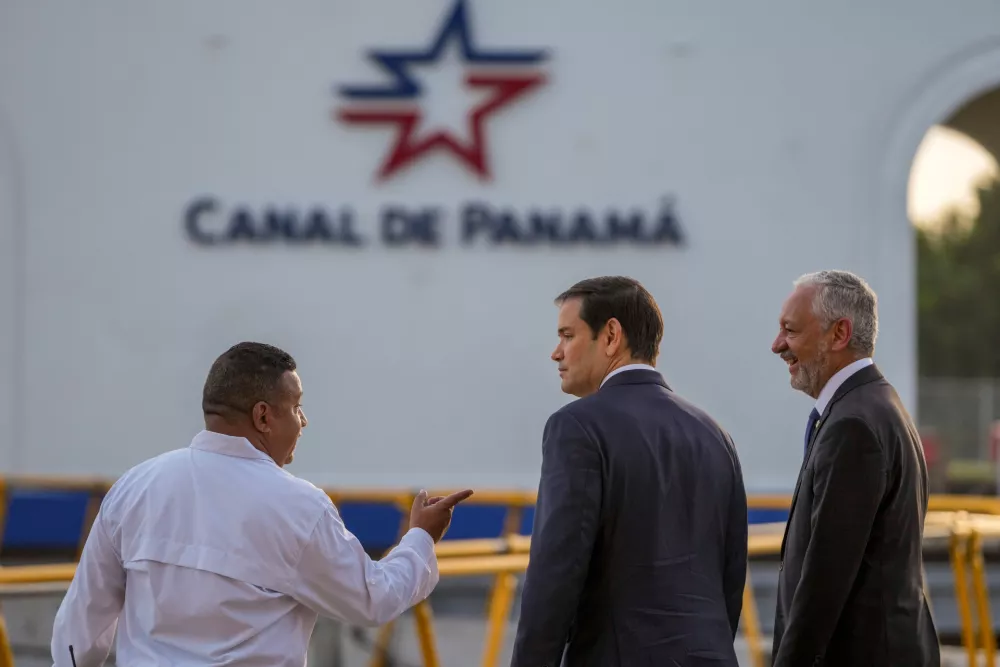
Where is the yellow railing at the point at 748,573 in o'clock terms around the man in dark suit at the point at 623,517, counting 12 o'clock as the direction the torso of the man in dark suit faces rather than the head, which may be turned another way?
The yellow railing is roughly at 2 o'clock from the man in dark suit.

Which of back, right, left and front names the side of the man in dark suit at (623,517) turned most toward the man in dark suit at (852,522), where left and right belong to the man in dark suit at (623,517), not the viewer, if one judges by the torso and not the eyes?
right

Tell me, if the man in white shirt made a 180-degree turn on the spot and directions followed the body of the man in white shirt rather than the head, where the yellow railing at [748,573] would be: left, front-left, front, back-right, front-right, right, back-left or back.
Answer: back

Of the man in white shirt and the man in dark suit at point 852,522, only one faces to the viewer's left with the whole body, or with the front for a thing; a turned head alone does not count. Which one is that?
the man in dark suit

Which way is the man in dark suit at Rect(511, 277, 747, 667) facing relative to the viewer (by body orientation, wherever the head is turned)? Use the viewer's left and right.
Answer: facing away from the viewer and to the left of the viewer

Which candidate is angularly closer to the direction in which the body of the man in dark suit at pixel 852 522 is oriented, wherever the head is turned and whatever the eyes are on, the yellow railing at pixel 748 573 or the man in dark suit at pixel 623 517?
the man in dark suit

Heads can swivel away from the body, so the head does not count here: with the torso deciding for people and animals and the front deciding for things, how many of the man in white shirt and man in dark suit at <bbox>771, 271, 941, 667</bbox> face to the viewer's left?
1

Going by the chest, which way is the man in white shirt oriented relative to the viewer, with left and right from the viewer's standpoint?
facing away from the viewer and to the right of the viewer

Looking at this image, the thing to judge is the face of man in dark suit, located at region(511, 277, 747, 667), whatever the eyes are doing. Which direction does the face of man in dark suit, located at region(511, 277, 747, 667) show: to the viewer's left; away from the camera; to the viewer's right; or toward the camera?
to the viewer's left

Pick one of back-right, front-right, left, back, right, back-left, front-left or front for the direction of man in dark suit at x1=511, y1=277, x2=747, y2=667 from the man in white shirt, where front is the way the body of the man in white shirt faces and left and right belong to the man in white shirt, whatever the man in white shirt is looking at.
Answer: front-right

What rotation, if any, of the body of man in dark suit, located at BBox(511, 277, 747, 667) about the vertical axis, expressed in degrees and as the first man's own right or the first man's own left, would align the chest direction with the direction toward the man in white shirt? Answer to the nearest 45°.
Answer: approximately 90° to the first man's own left

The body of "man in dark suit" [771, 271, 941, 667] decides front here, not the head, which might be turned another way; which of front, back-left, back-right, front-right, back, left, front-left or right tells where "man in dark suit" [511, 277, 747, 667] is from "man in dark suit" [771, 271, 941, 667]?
front-left

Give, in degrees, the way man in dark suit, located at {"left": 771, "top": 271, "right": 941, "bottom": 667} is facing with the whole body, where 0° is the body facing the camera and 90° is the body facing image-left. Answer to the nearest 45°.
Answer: approximately 90°

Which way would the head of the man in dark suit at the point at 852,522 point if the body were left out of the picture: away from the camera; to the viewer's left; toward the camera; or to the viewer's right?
to the viewer's left
